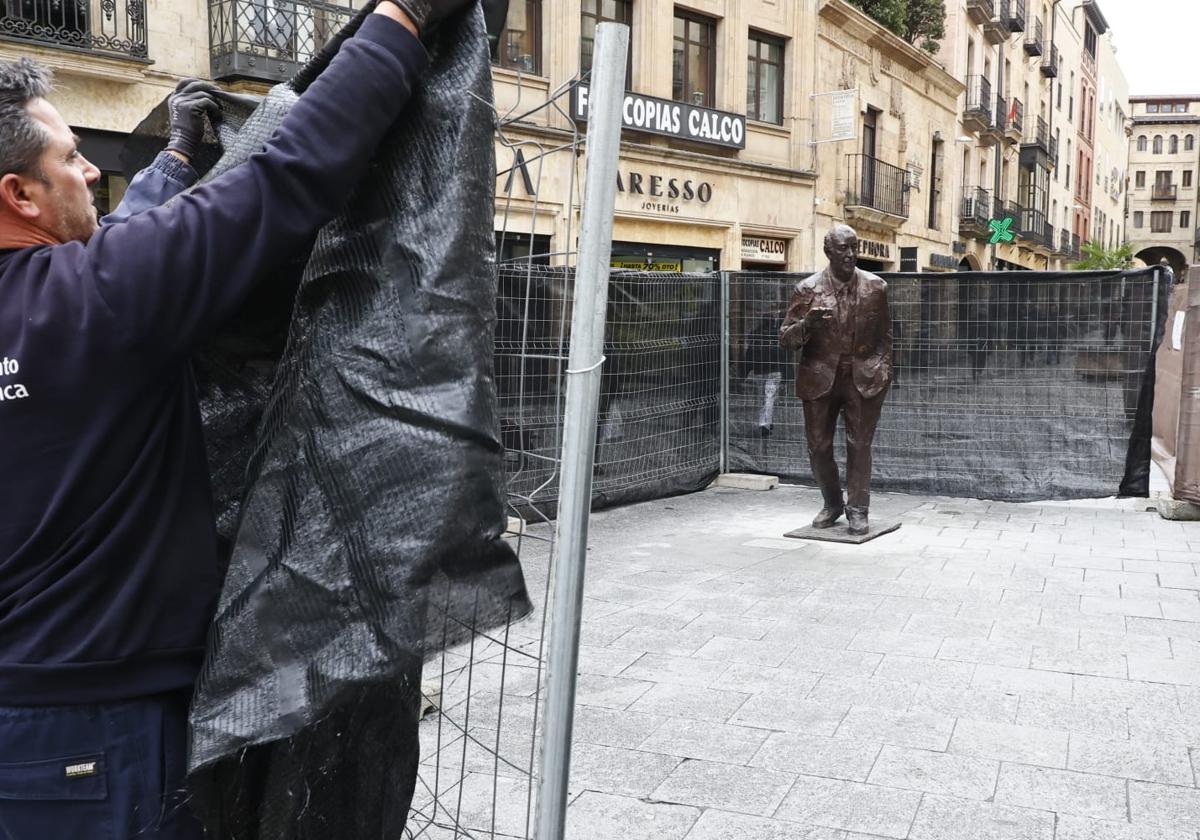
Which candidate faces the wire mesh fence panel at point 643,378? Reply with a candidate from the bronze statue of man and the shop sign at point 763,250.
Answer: the shop sign

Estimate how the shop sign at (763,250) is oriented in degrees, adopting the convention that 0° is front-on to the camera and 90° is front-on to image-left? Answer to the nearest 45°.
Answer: approximately 0°

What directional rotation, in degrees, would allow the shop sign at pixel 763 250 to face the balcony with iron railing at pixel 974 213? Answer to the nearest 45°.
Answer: approximately 135° to its left

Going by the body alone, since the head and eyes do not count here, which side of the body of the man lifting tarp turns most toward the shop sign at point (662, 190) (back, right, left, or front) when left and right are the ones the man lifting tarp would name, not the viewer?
front

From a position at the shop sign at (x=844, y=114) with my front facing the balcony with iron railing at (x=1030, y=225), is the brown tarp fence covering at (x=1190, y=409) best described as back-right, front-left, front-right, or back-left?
back-right

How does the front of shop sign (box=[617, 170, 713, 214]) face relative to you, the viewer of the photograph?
facing the viewer and to the right of the viewer

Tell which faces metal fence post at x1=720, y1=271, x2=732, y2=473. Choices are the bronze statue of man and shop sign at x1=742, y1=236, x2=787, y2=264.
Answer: the shop sign

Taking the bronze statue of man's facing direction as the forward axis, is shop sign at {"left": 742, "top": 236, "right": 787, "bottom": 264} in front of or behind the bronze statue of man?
behind

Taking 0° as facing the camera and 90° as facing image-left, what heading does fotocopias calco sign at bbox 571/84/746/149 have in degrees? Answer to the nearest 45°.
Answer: approximately 315°

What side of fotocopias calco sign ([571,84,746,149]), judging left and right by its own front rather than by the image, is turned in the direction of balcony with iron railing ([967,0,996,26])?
left

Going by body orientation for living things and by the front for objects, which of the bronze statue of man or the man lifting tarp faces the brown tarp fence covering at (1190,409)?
the man lifting tarp

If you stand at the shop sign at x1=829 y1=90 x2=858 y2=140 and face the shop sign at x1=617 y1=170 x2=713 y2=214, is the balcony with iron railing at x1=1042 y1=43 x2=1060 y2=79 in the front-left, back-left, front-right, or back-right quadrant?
back-right

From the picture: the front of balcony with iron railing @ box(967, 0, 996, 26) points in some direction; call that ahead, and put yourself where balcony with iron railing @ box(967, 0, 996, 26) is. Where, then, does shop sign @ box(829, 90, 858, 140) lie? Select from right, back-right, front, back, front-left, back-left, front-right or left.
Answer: front-right
